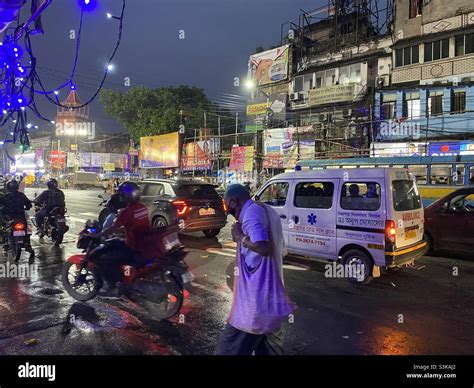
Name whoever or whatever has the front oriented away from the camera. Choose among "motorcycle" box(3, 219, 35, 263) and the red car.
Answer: the motorcycle

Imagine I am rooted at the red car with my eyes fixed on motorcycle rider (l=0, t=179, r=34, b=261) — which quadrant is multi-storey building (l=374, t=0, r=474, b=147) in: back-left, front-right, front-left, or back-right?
back-right

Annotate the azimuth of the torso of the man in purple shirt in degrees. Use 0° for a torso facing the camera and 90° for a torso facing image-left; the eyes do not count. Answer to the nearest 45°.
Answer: approximately 90°

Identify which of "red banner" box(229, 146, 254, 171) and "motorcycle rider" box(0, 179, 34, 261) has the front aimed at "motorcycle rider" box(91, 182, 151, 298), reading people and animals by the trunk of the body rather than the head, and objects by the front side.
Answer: the red banner

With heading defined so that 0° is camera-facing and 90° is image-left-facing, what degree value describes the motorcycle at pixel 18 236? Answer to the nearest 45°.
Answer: approximately 180°

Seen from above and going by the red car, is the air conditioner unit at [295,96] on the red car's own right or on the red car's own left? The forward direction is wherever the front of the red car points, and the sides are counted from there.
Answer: on the red car's own right

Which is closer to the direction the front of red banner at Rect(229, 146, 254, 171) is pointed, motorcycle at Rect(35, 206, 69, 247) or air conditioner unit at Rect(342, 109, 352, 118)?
the motorcycle

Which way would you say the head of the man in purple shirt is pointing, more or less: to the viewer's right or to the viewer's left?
to the viewer's left

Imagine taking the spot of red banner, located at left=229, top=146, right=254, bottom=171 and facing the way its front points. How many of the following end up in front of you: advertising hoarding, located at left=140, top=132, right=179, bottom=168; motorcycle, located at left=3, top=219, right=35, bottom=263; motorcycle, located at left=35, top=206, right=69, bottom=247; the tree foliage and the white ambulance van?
3

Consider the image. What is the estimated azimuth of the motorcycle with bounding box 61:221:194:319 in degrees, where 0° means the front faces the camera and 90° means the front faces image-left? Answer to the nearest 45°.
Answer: approximately 135°

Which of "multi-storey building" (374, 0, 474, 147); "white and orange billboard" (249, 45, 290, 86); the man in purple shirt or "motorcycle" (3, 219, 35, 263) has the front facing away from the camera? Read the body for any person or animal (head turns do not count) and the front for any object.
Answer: the motorcycle

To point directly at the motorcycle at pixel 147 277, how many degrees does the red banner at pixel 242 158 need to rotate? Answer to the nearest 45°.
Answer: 0° — it already faces it
